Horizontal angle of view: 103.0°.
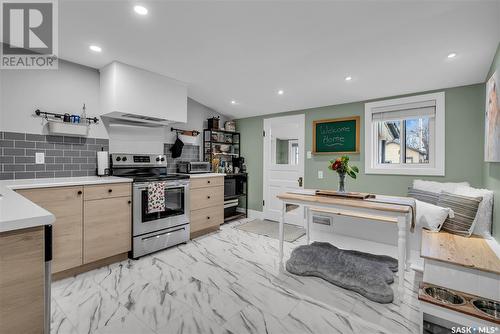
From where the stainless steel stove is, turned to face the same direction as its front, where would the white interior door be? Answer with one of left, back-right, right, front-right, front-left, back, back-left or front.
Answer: front-left

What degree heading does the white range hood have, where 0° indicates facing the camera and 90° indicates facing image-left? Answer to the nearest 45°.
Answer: approximately 315°

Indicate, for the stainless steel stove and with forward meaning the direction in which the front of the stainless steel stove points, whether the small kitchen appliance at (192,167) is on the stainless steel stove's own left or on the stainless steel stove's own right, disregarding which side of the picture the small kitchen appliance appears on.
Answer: on the stainless steel stove's own left

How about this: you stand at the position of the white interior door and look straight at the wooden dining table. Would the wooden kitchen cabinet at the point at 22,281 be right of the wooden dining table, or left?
right

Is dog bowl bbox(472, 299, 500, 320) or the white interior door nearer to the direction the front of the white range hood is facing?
the dog bowl

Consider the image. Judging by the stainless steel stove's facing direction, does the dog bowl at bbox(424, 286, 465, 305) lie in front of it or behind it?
in front

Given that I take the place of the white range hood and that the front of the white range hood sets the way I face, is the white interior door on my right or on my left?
on my left

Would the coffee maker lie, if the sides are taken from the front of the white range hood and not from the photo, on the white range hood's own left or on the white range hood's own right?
on the white range hood's own left

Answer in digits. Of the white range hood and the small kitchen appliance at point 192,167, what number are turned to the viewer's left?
0

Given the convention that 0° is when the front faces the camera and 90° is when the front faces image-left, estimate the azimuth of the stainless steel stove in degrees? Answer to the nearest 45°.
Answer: approximately 315°
